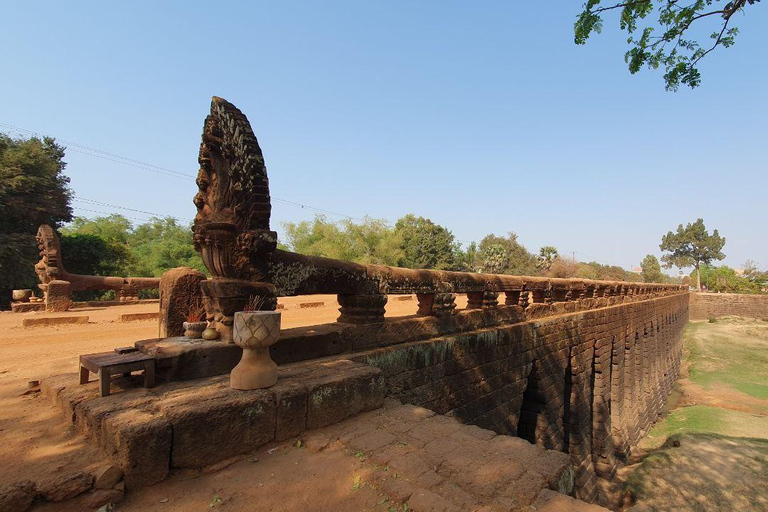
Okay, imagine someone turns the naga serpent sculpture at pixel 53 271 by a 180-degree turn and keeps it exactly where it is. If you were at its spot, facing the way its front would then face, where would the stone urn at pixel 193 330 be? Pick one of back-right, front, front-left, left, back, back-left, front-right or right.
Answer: right

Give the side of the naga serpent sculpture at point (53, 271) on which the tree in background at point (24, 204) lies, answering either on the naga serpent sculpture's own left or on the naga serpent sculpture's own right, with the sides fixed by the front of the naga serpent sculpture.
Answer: on the naga serpent sculpture's own right

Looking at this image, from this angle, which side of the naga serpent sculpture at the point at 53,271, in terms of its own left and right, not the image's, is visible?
left

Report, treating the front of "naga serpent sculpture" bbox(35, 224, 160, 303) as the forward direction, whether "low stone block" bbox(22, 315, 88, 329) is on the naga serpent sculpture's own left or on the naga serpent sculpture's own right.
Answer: on the naga serpent sculpture's own left

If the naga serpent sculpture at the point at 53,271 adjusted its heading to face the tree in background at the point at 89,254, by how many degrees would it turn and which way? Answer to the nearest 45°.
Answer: approximately 90° to its right

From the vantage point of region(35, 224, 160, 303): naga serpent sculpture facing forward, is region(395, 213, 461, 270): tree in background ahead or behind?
behind

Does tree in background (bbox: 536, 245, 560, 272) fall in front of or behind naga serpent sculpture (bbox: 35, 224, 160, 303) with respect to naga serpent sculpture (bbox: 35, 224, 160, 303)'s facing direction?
behind

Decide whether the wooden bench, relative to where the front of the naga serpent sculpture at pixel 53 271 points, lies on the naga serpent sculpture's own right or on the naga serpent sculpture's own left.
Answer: on the naga serpent sculpture's own left
